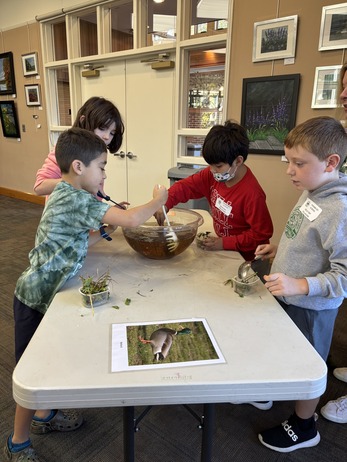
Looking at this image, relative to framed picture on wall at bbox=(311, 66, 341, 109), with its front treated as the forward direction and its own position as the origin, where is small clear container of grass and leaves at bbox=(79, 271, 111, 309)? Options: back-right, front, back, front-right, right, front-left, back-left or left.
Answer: front

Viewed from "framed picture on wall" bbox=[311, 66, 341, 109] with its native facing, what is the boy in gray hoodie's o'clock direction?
The boy in gray hoodie is roughly at 12 o'clock from the framed picture on wall.

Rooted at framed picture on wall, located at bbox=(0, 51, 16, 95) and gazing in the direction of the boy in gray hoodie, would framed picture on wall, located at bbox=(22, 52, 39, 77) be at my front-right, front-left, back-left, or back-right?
front-left

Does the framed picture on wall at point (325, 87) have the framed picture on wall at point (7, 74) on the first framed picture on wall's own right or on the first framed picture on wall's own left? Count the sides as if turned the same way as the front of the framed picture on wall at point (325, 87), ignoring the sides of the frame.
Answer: on the first framed picture on wall's own right

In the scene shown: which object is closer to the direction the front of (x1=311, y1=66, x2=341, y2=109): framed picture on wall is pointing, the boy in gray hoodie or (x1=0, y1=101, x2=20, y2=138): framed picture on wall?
the boy in gray hoodie

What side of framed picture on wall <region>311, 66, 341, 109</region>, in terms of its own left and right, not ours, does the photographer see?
front

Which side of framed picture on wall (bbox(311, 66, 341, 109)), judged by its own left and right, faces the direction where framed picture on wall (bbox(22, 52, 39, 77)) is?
right

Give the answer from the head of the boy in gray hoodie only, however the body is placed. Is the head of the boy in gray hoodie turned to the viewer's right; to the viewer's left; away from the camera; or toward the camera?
to the viewer's left

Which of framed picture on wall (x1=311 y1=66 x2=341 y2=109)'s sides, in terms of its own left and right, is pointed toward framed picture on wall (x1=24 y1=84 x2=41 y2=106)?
right
